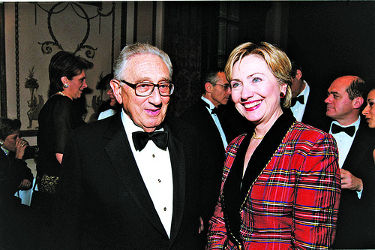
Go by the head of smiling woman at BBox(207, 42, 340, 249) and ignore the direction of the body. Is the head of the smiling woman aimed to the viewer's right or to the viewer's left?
to the viewer's left

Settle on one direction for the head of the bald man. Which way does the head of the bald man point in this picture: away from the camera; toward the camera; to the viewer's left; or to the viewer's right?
to the viewer's left

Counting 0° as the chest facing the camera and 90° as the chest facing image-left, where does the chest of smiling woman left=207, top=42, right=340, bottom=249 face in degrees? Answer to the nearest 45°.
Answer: approximately 45°

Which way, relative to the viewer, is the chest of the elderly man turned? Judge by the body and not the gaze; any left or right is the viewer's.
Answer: facing the viewer and to the right of the viewer

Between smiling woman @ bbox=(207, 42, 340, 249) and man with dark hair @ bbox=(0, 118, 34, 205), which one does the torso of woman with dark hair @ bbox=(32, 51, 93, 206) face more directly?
the smiling woman

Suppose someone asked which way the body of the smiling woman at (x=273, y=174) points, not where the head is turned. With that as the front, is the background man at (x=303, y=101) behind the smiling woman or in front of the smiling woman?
behind

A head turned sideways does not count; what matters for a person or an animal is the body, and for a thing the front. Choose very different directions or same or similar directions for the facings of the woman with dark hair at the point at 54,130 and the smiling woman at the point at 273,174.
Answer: very different directions

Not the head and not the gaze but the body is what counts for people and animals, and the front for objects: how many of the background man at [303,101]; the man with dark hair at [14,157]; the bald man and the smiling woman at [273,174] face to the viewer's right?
1
